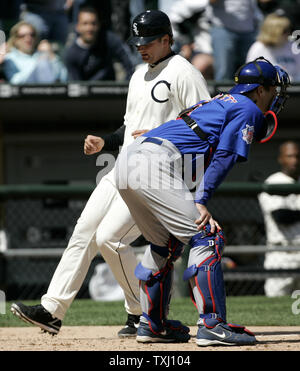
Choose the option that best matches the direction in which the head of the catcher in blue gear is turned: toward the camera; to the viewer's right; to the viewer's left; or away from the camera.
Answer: to the viewer's right

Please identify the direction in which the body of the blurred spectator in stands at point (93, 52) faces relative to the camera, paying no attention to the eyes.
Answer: toward the camera

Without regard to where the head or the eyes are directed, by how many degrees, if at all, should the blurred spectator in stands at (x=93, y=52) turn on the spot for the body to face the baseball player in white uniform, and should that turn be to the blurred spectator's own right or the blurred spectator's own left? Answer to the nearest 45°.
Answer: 0° — they already face them

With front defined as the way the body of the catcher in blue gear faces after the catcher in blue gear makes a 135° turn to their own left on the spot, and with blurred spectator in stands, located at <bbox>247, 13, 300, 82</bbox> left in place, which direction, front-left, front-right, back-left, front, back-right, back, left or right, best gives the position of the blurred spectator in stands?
front-right

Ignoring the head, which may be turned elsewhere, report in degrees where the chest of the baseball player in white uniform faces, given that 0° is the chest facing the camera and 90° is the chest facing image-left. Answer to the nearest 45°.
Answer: approximately 45°

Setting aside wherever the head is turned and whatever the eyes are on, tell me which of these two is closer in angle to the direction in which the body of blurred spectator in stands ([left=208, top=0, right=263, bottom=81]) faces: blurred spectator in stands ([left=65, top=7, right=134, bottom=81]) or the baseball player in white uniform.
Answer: the baseball player in white uniform

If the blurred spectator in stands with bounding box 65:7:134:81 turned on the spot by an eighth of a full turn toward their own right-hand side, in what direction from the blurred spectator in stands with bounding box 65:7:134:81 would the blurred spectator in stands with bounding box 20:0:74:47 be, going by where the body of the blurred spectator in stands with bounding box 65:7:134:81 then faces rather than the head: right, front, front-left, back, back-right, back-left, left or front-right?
right

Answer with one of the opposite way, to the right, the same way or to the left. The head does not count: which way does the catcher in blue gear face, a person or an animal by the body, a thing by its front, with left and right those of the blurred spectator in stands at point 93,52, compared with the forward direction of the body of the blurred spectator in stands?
to the left

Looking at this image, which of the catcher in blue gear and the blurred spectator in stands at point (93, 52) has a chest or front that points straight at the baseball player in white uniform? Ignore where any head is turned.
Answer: the blurred spectator in stands

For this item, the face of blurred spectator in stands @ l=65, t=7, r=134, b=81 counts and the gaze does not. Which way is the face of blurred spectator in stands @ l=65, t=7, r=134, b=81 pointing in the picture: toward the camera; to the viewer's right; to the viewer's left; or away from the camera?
toward the camera

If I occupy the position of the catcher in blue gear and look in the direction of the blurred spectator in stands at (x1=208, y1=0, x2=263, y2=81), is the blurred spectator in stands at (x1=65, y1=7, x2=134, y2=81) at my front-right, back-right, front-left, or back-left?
front-left

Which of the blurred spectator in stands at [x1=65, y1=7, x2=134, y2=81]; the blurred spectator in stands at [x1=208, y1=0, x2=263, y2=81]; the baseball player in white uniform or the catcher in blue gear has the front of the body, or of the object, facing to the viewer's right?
the catcher in blue gear

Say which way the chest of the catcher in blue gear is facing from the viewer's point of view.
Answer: to the viewer's right

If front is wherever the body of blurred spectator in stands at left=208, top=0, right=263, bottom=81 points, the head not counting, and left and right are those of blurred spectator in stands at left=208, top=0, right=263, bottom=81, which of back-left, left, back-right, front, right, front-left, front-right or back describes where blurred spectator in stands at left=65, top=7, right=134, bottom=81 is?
right

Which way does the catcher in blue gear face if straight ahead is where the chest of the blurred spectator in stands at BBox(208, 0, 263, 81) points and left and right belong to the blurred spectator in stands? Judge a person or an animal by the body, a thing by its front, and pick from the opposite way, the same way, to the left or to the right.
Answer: to the left

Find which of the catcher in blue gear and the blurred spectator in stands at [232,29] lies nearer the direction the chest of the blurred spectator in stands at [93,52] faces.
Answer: the catcher in blue gear

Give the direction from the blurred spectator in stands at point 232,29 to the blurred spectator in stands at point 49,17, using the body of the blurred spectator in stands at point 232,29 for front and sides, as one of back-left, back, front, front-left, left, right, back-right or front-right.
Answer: right

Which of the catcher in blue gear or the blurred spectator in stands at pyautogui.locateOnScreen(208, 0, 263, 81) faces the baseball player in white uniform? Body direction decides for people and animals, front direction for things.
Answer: the blurred spectator in stands

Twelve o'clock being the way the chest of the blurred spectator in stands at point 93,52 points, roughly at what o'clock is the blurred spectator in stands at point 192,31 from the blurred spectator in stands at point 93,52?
the blurred spectator in stands at point 192,31 is roughly at 9 o'clock from the blurred spectator in stands at point 93,52.

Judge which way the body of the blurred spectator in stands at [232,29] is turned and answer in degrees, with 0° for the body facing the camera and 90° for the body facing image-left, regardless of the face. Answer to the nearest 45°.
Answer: approximately 0°

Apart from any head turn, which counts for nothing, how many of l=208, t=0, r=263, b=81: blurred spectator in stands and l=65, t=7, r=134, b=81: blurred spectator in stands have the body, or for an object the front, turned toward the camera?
2
